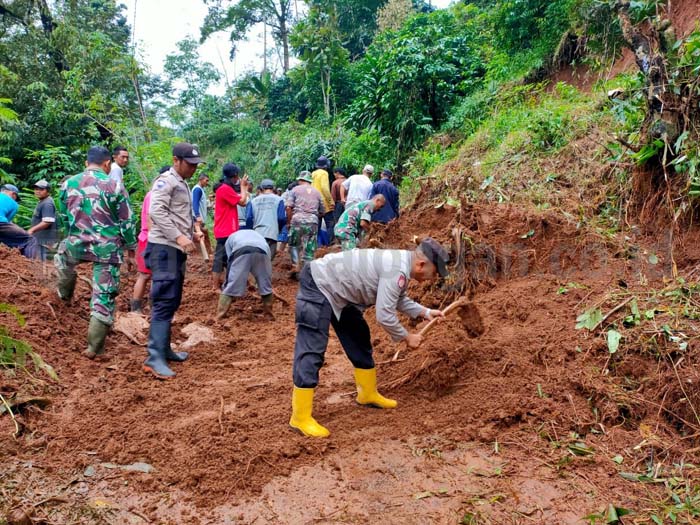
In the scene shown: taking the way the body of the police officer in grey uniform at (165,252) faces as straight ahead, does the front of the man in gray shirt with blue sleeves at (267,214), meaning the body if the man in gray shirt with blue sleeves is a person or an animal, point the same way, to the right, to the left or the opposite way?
to the left

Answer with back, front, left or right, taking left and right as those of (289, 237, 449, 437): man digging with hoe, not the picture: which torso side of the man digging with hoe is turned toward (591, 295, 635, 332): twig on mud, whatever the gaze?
front

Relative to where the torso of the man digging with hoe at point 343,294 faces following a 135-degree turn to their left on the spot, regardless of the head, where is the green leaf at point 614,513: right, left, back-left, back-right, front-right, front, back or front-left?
back

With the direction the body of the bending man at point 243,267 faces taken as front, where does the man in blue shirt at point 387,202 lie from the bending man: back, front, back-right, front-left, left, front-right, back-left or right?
front-right

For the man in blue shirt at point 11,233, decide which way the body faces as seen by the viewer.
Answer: to the viewer's right

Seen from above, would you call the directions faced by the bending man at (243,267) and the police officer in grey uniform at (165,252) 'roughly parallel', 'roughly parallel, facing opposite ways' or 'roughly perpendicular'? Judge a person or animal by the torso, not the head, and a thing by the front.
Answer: roughly perpendicular

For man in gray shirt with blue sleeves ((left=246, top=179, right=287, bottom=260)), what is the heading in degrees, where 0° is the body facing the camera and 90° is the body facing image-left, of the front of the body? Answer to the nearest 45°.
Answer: approximately 180°

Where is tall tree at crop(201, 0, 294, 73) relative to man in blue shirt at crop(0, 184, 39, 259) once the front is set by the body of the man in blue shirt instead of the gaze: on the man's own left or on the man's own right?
on the man's own left

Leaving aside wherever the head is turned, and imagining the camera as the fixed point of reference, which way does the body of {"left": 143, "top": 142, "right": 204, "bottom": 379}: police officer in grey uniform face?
to the viewer's right

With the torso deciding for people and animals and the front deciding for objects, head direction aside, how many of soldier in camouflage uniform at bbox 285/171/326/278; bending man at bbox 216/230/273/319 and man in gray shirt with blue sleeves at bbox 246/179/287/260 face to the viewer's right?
0

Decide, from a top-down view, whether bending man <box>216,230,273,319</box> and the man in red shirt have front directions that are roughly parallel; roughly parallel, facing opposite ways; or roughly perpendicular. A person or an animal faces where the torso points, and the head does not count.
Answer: roughly perpendicular

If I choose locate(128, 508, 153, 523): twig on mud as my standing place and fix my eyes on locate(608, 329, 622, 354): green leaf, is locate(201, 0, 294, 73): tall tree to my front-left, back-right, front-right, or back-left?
front-left

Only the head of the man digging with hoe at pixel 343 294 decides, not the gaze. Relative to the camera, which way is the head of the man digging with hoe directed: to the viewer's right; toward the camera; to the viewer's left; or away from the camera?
to the viewer's right

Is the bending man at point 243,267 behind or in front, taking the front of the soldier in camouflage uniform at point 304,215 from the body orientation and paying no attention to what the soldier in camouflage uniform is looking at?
behind

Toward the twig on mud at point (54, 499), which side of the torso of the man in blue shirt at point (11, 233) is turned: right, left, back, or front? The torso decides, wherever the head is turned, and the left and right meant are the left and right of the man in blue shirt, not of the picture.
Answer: right
